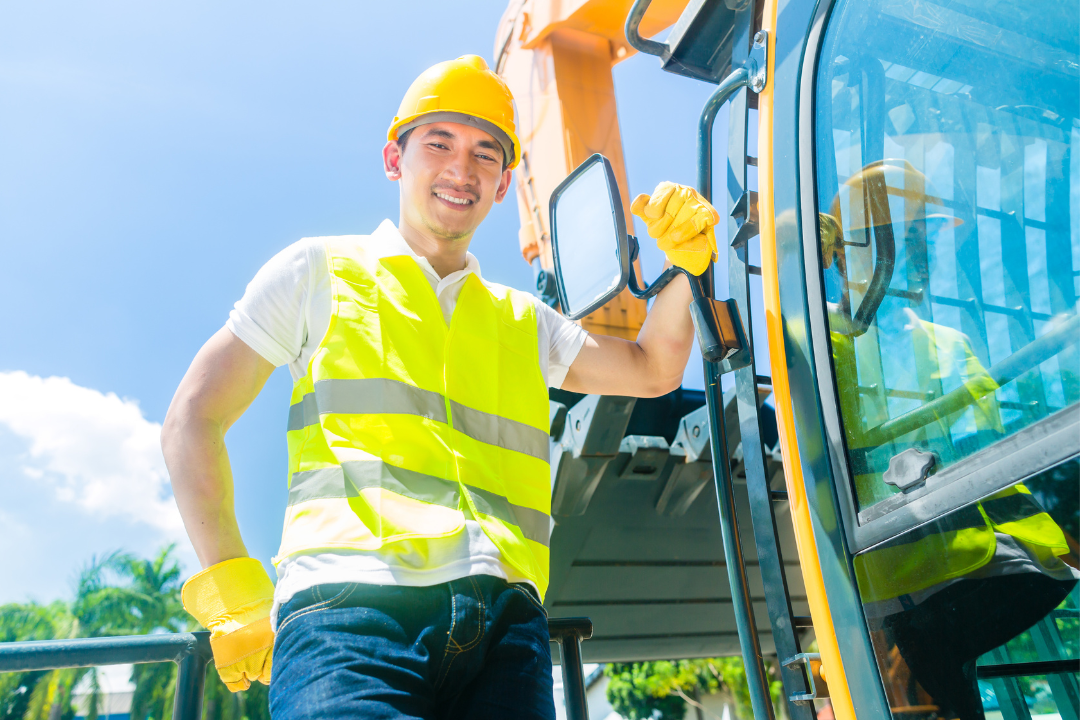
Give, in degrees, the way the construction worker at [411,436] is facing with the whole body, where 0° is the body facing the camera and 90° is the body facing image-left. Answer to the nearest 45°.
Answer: approximately 0°

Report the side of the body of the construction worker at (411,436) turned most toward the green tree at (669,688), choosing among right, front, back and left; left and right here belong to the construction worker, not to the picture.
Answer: back

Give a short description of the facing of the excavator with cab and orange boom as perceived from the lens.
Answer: facing away from the viewer and to the left of the viewer

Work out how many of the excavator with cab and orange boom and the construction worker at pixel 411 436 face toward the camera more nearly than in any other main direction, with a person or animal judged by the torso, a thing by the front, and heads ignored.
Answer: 1

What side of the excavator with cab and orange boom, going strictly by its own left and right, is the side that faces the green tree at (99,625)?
front

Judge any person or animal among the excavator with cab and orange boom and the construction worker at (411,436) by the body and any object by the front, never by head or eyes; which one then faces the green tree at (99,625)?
the excavator with cab and orange boom

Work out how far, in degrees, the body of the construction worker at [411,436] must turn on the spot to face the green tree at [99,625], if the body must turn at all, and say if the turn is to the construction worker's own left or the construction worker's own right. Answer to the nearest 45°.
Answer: approximately 180°

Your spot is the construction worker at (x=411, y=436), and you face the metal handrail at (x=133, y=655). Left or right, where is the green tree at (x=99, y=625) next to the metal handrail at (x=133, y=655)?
right

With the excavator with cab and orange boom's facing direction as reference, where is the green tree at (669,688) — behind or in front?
in front

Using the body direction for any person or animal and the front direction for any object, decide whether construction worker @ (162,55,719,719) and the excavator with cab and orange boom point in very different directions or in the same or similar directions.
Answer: very different directions

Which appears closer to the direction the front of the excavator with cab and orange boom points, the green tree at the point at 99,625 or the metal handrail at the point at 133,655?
the green tree
